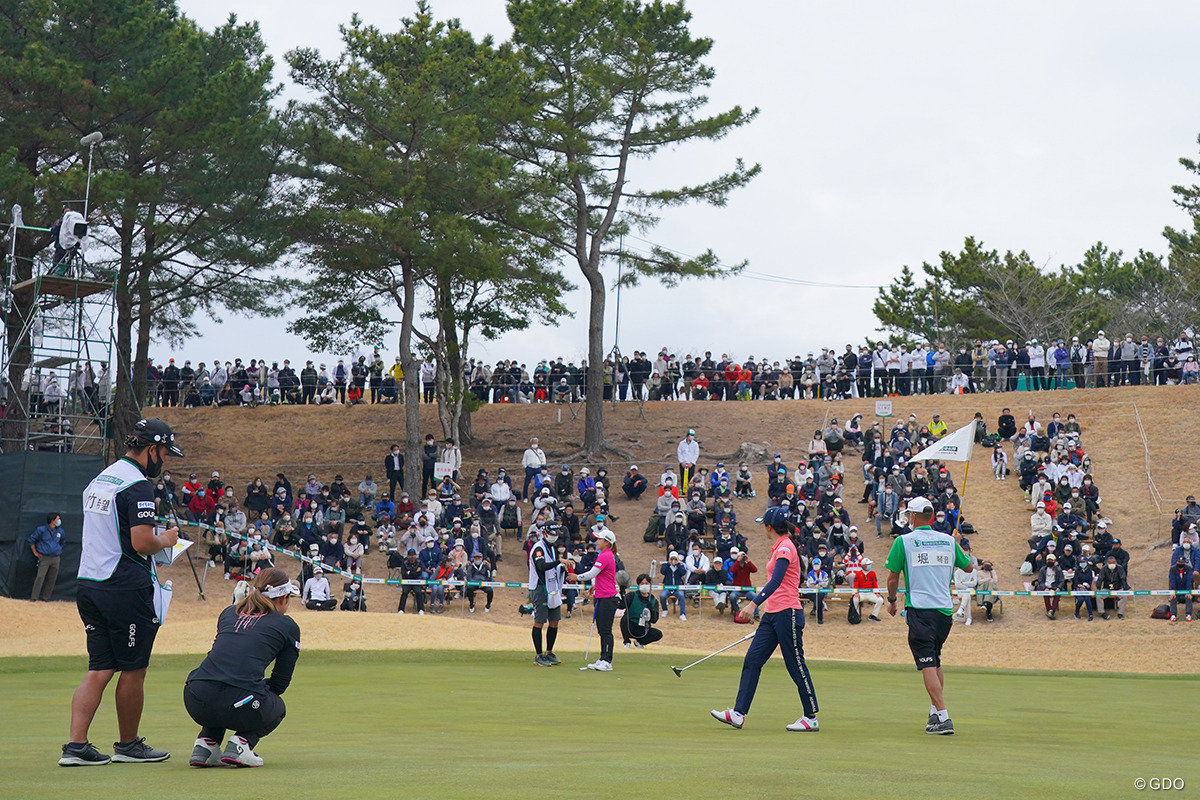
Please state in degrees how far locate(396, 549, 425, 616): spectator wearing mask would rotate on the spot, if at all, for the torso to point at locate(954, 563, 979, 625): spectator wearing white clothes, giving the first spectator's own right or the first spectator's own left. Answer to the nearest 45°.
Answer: approximately 90° to the first spectator's own left

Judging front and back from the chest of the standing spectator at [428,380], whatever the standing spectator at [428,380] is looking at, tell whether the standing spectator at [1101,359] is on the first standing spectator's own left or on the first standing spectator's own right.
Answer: on the first standing spectator's own left

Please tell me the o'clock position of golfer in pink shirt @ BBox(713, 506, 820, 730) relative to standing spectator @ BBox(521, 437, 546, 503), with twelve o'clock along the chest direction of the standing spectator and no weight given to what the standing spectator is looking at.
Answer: The golfer in pink shirt is roughly at 12 o'clock from the standing spectator.

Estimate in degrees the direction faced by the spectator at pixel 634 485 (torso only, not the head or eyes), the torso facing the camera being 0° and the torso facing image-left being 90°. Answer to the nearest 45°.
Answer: approximately 0°

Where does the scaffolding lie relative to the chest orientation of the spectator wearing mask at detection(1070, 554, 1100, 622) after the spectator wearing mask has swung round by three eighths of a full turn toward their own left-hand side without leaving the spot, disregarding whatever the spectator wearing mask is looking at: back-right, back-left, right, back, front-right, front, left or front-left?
back-left

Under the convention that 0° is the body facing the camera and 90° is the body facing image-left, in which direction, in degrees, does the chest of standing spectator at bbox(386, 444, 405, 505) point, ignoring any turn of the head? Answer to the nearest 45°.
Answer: approximately 0°

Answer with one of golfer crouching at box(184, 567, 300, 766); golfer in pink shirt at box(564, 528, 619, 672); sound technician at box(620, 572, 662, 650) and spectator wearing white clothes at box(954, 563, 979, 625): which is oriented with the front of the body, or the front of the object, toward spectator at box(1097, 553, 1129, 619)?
the golfer crouching

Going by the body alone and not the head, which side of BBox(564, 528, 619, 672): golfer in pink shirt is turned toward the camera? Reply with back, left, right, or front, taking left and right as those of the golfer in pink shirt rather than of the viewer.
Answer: left

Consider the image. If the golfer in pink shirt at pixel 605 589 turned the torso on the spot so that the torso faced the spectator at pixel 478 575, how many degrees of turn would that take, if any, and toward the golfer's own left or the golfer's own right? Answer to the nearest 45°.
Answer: approximately 90° to the golfer's own right
